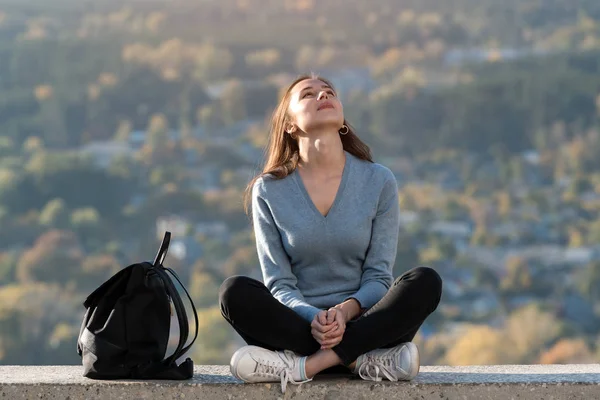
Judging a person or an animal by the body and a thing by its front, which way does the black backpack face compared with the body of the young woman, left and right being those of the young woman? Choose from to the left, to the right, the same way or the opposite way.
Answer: to the right

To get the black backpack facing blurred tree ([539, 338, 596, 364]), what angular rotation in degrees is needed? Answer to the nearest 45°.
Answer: approximately 135° to its right

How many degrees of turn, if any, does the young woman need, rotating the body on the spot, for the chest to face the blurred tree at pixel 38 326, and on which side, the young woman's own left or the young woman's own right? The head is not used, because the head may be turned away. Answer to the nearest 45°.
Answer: approximately 180°

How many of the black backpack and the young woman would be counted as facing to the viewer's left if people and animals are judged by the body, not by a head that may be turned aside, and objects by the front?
1

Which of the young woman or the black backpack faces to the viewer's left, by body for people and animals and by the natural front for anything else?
the black backpack

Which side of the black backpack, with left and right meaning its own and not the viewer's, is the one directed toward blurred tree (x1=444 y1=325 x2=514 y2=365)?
right

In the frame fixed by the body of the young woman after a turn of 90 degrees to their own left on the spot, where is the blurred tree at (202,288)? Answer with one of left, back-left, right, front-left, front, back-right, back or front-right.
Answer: left

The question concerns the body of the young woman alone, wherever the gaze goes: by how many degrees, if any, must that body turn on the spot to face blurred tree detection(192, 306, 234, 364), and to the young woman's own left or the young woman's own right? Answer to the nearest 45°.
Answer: approximately 180°

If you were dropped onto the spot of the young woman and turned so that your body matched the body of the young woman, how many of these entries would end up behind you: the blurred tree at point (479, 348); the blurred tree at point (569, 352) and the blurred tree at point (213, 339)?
3

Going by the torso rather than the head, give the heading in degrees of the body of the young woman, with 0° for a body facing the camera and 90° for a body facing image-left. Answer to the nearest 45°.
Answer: approximately 0°

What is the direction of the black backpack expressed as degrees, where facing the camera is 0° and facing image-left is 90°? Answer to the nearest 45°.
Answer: approximately 90°

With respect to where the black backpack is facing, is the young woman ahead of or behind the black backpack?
behind
